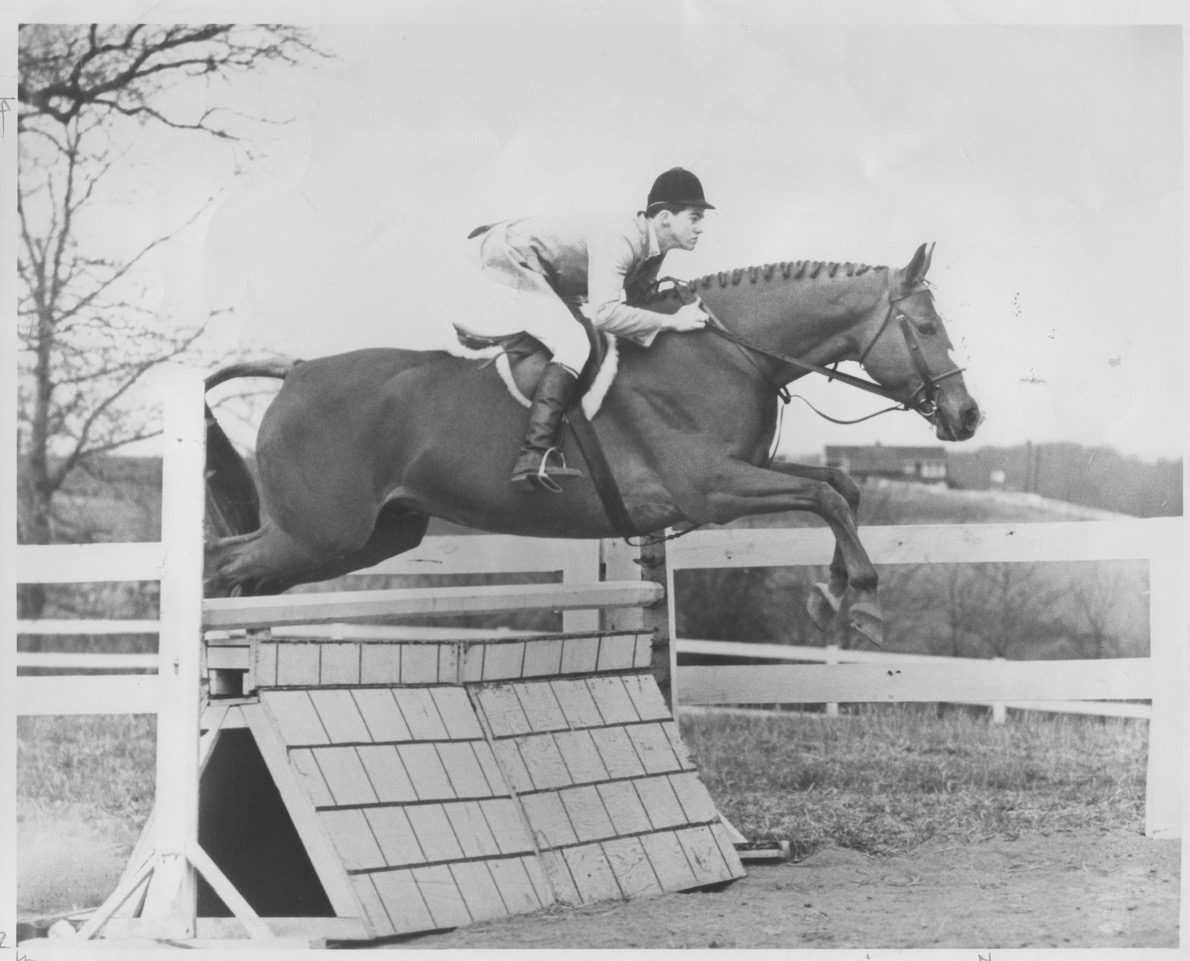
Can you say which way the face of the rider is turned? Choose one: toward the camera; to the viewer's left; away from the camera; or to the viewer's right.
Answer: to the viewer's right

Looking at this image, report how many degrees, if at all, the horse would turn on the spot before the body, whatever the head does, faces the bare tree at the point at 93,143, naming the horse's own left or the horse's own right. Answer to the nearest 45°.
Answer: approximately 180°

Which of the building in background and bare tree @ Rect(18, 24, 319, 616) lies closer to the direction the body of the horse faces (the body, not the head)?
the building in background

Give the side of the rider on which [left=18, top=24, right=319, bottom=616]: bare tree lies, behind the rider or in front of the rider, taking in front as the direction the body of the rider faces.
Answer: behind

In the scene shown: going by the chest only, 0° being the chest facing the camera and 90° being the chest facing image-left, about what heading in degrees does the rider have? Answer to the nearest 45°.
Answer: approximately 270°

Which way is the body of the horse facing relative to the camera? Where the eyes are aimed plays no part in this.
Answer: to the viewer's right
